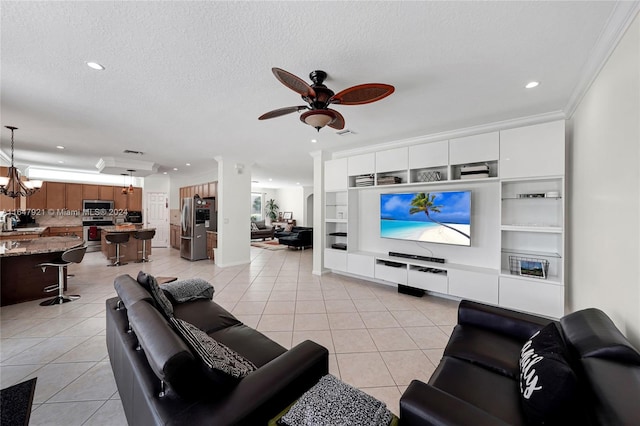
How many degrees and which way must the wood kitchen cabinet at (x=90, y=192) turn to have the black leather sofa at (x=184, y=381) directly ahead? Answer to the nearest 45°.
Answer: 0° — it already faces it

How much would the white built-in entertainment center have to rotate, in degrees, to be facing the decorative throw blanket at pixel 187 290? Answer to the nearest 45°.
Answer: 0° — it already faces it

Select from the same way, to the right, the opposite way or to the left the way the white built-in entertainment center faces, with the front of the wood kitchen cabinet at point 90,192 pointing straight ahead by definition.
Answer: to the right

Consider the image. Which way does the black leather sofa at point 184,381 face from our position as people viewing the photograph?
facing away from the viewer and to the right of the viewer

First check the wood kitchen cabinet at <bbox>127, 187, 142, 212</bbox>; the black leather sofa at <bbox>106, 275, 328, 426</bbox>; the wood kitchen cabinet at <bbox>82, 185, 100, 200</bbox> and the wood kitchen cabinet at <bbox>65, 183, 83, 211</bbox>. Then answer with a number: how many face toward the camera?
3

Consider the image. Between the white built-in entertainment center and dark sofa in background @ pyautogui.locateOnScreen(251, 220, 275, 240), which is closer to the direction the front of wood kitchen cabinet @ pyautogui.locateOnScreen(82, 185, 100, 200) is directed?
the white built-in entertainment center

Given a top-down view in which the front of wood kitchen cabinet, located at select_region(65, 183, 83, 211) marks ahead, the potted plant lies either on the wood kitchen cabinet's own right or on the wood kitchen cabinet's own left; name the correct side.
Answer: on the wood kitchen cabinet's own left

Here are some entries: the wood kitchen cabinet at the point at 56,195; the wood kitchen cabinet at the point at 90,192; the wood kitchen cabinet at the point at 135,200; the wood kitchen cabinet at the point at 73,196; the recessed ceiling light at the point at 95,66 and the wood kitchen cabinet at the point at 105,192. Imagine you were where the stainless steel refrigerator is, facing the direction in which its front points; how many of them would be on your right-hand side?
5

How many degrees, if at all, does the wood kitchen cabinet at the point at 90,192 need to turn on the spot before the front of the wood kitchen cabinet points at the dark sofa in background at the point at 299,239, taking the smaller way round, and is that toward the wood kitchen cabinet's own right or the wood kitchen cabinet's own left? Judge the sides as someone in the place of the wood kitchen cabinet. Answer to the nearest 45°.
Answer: approximately 45° to the wood kitchen cabinet's own left
